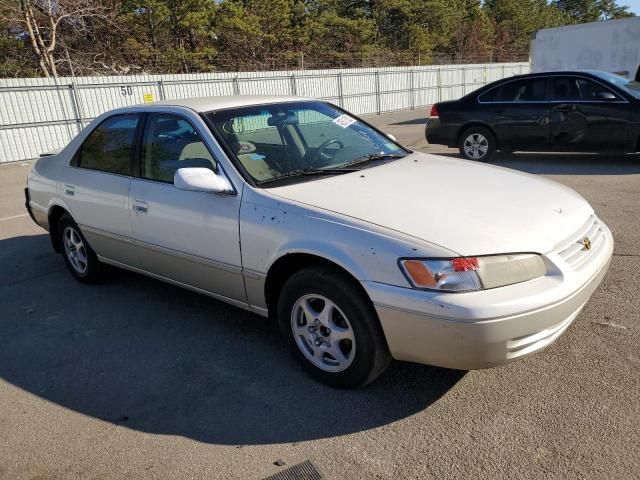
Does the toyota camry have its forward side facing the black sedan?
no

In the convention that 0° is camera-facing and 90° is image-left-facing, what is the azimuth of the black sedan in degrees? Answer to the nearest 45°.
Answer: approximately 270°

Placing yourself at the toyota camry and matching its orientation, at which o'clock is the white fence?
The white fence is roughly at 7 o'clock from the toyota camry.

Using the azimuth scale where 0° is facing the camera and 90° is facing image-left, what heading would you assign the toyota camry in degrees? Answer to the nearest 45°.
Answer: approximately 315°

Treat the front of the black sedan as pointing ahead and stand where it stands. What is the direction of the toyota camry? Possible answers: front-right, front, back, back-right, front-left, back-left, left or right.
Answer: right

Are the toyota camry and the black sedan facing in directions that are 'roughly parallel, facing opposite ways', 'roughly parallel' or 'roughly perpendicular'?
roughly parallel

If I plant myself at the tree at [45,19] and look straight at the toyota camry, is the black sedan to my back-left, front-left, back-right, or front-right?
front-left

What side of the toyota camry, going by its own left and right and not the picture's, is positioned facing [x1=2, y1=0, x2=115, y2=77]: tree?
back

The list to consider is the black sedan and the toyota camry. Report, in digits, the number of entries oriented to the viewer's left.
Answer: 0

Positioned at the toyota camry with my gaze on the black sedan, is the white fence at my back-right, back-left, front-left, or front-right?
front-left

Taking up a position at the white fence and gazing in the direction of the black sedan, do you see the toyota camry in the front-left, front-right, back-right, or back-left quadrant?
front-right

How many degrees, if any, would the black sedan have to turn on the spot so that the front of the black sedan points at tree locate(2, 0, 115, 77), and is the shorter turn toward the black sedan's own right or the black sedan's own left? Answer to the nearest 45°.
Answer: approximately 135° to the black sedan's own left

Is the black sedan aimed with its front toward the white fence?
no
